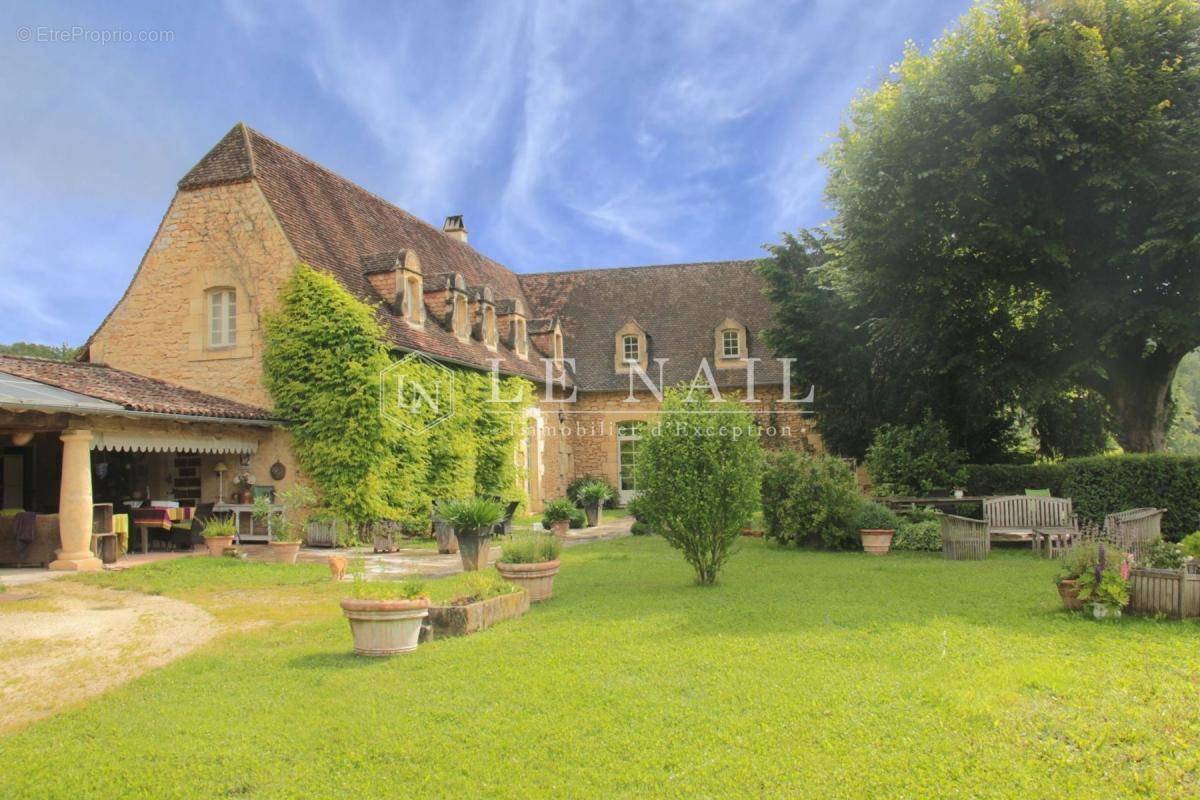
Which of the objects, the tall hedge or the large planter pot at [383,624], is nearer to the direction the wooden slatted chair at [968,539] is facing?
the tall hedge

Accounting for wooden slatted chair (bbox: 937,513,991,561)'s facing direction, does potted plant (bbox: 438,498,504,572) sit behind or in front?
behind

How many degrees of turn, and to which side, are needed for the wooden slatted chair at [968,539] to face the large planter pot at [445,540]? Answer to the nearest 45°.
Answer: approximately 135° to its left

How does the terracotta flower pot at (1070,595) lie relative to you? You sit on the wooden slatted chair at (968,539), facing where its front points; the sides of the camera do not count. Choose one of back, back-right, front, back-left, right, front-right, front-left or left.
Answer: back-right

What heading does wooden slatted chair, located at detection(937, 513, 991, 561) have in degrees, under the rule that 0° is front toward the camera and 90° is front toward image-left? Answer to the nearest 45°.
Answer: approximately 225°

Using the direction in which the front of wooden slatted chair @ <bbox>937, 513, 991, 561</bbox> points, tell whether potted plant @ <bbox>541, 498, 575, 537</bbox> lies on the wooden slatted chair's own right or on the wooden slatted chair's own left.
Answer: on the wooden slatted chair's own left

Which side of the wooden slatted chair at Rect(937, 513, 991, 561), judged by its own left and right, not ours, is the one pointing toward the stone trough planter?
back

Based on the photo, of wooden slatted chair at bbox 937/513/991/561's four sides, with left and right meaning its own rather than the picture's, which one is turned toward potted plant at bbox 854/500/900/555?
left

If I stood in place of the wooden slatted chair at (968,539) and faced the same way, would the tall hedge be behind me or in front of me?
in front
